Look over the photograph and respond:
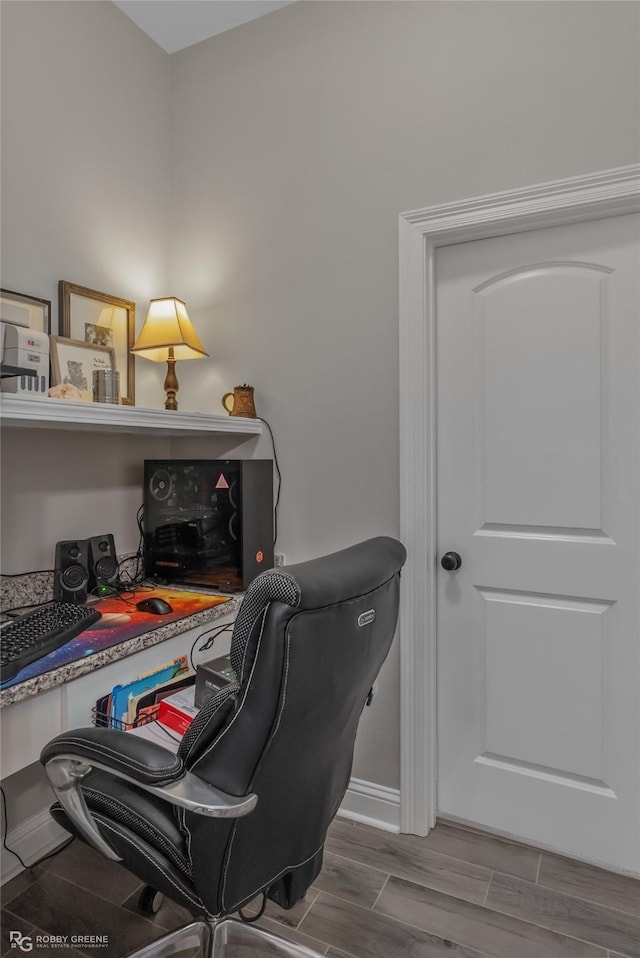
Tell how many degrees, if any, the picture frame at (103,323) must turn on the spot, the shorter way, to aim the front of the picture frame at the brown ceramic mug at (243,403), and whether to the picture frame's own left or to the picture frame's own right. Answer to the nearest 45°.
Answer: approximately 45° to the picture frame's own left

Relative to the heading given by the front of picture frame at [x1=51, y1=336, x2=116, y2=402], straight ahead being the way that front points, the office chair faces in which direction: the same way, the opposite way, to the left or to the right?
the opposite way

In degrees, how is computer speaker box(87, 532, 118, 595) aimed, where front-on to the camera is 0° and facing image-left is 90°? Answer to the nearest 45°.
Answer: approximately 315°

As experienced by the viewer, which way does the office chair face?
facing away from the viewer and to the left of the viewer

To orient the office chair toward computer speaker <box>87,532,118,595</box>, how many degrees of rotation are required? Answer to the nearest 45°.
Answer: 0° — it already faces it

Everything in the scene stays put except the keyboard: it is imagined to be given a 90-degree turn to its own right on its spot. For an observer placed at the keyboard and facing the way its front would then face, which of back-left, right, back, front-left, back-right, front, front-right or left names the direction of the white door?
back-left

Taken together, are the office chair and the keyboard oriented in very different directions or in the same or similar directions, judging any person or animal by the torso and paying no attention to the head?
very different directions

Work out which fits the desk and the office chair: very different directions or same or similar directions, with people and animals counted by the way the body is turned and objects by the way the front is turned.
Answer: very different directions

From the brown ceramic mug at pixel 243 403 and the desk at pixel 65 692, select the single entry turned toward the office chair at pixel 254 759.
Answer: the desk

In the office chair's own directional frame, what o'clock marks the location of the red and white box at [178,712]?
The red and white box is roughly at 1 o'clock from the office chair.

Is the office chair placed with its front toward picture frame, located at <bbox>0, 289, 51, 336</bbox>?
yes
